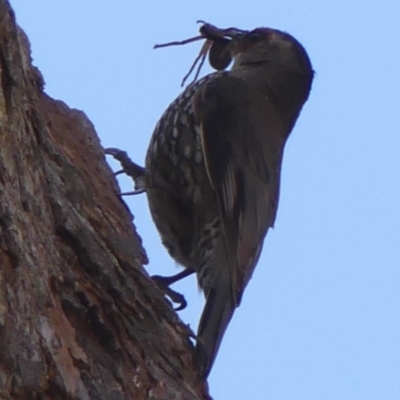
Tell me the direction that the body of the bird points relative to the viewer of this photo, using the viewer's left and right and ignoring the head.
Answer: facing to the left of the viewer
